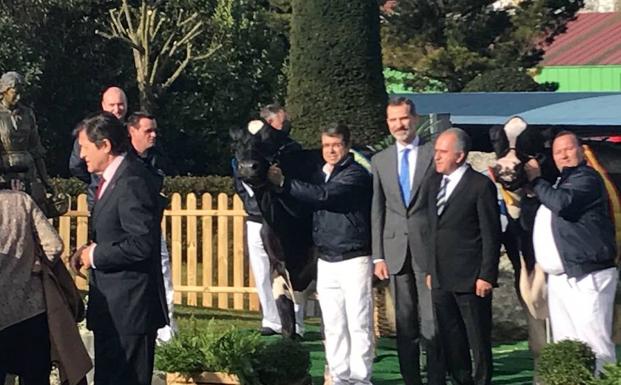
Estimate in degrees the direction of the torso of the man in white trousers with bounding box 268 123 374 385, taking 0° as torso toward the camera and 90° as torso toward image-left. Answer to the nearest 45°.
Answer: approximately 45°

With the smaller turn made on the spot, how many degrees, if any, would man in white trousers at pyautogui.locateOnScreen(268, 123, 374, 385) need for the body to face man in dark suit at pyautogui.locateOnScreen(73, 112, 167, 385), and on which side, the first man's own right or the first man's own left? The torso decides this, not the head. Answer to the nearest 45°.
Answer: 0° — they already face them

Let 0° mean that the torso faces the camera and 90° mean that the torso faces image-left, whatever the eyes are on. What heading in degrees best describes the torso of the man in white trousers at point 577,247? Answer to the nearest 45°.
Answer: approximately 45°

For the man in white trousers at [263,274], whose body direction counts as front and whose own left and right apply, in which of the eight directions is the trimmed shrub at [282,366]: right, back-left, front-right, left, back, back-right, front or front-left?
front-right

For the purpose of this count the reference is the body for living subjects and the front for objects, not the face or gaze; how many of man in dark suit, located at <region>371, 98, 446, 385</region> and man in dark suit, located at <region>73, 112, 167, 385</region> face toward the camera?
1
